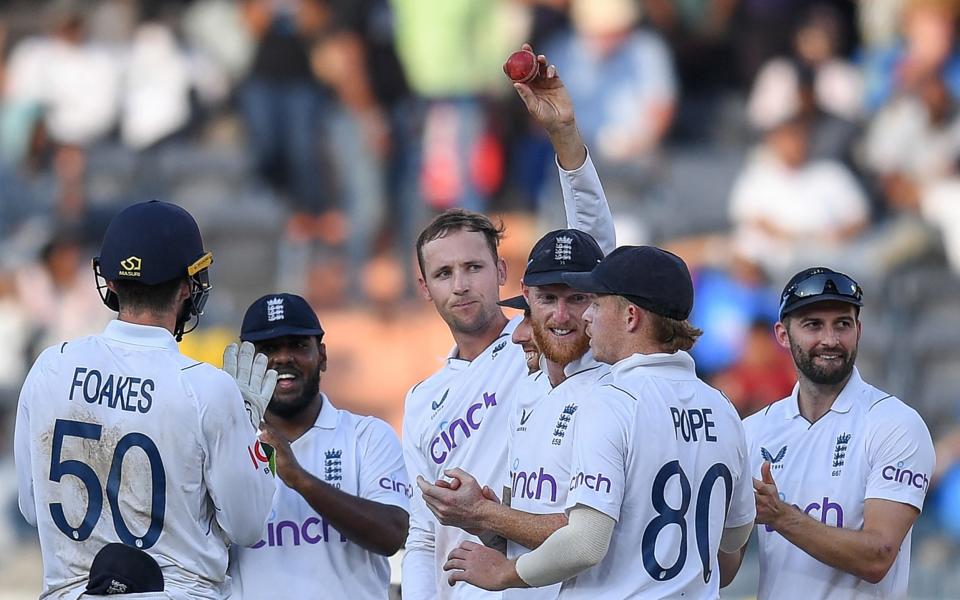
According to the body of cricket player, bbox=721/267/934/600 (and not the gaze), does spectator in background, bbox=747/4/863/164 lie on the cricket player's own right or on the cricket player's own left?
on the cricket player's own right

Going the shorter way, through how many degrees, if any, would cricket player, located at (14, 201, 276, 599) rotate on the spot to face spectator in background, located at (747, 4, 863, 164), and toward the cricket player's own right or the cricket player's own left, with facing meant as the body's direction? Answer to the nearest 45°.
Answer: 0° — they already face them

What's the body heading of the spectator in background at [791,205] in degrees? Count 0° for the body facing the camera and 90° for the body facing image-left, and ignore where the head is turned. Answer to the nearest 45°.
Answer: approximately 0°

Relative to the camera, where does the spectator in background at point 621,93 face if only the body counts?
toward the camera

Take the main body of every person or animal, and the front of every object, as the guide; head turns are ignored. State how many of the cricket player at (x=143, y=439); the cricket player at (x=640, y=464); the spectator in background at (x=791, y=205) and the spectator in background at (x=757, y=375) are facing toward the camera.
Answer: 2

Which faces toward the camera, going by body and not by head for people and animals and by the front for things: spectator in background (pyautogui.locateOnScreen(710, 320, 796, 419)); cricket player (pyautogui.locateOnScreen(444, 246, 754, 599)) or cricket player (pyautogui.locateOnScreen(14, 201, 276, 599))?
the spectator in background

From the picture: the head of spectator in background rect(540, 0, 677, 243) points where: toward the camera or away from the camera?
toward the camera

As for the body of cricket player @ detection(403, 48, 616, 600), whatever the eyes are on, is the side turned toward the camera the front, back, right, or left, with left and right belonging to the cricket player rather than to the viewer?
front

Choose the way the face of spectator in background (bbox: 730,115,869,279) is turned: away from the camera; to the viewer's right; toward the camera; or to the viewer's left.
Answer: toward the camera

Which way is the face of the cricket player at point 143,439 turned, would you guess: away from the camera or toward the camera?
away from the camera

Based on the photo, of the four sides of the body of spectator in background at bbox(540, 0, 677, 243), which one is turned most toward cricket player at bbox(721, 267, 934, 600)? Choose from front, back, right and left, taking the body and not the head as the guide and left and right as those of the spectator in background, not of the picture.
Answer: front

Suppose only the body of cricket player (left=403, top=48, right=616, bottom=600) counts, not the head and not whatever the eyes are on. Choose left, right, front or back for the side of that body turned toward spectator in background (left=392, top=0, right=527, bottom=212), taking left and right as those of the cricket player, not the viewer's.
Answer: back

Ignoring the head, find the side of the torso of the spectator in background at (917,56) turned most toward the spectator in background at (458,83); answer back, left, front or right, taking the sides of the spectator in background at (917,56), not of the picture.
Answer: right

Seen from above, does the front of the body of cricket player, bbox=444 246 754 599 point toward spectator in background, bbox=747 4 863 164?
no

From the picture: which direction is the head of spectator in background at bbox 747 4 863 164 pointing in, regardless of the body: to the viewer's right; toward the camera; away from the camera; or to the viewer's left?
toward the camera

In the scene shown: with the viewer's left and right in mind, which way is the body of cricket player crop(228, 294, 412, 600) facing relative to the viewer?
facing the viewer and to the left of the viewer

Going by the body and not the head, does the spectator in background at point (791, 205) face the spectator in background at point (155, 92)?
no

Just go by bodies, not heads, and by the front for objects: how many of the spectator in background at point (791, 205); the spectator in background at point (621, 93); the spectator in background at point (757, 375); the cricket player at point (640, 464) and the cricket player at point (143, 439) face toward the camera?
3
